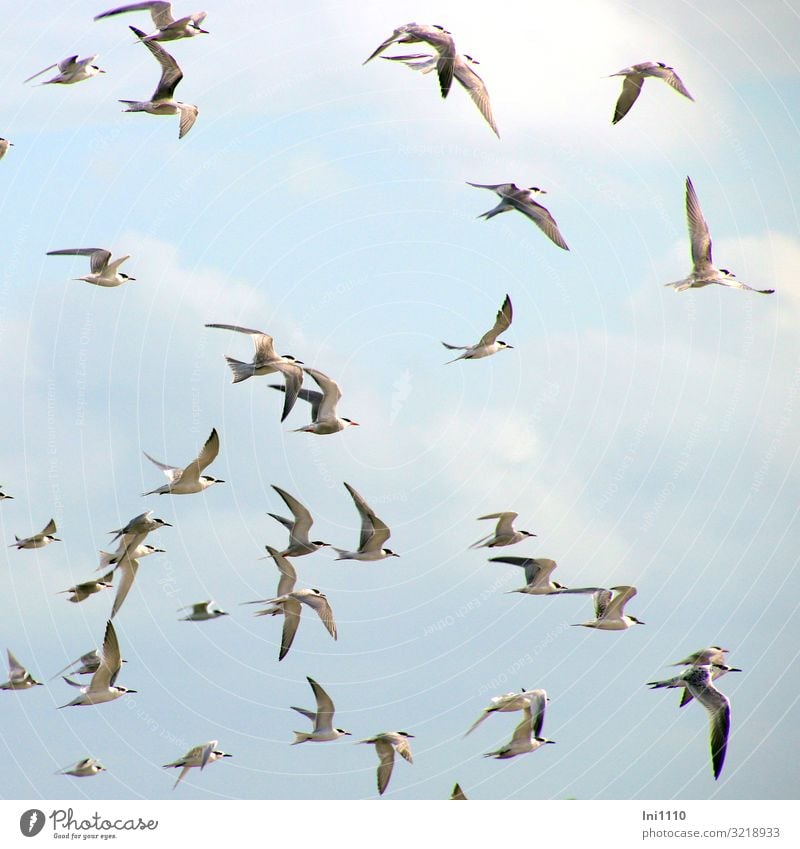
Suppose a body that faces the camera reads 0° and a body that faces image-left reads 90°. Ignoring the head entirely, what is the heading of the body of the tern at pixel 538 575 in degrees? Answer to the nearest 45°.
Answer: approximately 270°

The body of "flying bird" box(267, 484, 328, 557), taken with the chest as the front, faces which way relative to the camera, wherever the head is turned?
to the viewer's right

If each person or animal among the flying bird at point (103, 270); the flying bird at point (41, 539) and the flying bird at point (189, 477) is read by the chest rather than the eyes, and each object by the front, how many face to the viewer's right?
3

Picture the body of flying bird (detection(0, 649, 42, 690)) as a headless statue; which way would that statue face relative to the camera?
to the viewer's right

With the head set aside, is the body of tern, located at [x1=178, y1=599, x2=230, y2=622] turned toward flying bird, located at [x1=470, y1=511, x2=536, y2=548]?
yes

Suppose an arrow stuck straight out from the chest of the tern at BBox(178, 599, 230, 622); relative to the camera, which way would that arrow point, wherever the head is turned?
to the viewer's right

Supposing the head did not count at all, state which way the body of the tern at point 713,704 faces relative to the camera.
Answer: to the viewer's right

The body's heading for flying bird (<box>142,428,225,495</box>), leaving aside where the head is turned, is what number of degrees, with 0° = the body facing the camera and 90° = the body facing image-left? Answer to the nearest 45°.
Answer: approximately 270°

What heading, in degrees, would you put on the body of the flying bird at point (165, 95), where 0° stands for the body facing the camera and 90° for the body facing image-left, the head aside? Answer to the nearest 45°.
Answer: approximately 270°

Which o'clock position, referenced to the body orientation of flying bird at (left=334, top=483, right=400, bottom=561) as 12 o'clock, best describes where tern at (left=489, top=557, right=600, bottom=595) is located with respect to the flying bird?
The tern is roughly at 12 o'clock from the flying bird.

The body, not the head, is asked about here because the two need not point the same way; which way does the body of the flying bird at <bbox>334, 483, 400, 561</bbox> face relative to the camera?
to the viewer's right

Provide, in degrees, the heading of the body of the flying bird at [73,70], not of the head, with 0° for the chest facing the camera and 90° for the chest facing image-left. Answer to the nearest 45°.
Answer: approximately 270°

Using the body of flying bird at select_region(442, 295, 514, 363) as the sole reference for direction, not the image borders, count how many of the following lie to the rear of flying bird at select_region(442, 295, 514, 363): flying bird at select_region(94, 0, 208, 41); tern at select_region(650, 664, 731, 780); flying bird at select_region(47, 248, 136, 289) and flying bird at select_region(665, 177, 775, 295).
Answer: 2

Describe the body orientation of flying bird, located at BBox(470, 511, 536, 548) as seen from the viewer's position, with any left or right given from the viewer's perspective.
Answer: facing to the right of the viewer
